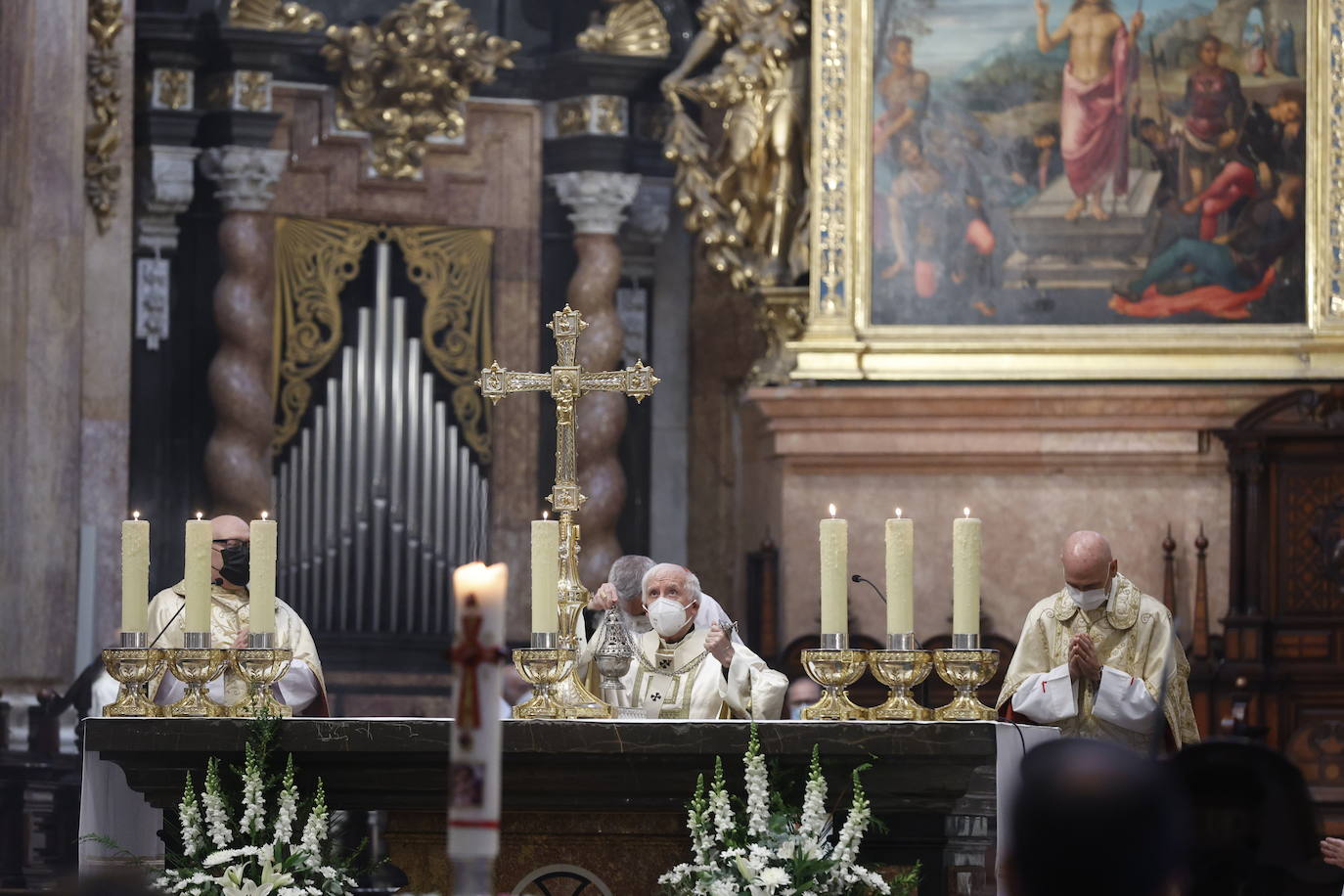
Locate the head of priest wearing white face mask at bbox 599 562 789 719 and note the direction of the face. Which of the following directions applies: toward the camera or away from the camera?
toward the camera

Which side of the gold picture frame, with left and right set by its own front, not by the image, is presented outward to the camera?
front

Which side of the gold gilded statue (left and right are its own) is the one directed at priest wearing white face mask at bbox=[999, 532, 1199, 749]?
front

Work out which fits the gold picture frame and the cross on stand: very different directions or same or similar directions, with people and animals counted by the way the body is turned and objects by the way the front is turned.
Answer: same or similar directions

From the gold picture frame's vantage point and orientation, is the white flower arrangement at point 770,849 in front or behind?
in front

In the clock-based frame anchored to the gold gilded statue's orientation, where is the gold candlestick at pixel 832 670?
The gold candlestick is roughly at 12 o'clock from the gold gilded statue.

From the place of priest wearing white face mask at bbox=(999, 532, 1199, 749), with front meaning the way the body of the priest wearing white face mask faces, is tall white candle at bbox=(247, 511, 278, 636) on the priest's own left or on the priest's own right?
on the priest's own right

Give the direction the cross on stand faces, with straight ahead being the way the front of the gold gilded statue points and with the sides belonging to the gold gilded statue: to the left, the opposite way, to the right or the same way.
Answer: the same way

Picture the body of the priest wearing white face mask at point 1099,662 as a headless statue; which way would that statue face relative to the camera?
toward the camera

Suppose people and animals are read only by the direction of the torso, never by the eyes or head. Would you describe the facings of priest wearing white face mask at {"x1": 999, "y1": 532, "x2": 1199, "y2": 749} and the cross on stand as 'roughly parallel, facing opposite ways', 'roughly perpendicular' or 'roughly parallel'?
roughly parallel

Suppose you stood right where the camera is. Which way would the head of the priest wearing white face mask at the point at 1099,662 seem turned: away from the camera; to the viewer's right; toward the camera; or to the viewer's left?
toward the camera

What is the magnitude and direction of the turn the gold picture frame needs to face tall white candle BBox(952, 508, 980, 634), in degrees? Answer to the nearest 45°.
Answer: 0° — it already faces it

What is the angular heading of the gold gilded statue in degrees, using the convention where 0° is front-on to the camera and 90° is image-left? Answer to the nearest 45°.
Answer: approximately 0°

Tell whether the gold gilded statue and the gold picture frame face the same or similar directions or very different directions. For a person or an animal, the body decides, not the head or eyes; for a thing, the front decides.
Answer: same or similar directions
